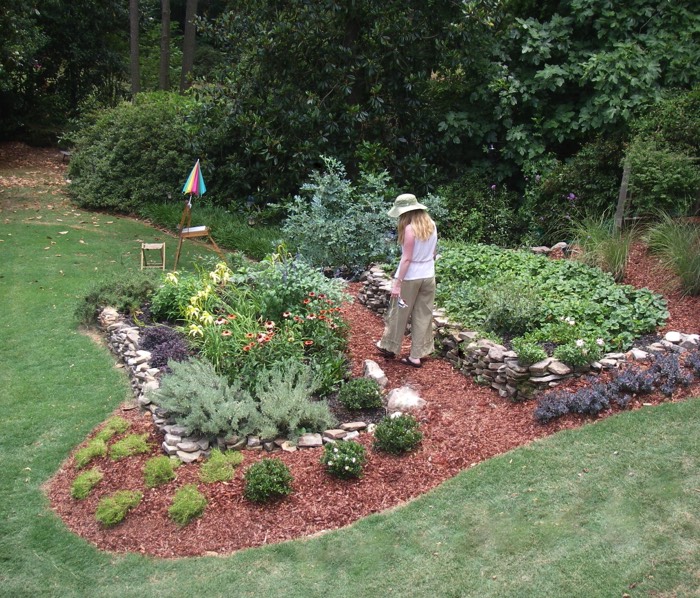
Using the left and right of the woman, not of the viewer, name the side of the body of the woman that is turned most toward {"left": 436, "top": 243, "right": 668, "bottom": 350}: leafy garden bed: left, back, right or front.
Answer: right

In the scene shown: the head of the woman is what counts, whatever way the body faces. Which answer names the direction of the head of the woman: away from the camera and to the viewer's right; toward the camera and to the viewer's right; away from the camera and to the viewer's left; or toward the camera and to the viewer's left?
away from the camera and to the viewer's left

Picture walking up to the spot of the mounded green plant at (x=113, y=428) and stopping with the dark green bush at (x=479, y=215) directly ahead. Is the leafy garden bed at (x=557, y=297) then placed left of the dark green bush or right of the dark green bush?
right

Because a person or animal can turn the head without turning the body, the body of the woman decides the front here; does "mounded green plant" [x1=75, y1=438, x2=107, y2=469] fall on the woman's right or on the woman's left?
on the woman's left

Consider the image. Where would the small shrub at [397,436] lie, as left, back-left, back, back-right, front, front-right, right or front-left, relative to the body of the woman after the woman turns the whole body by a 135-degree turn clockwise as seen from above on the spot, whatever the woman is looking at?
right

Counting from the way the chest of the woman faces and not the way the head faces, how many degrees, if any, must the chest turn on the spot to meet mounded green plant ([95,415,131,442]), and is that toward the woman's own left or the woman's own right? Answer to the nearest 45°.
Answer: approximately 90° to the woman's own left

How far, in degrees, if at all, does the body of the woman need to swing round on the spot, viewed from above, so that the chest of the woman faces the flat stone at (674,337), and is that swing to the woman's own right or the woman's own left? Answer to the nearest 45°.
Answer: approximately 135° to the woman's own right

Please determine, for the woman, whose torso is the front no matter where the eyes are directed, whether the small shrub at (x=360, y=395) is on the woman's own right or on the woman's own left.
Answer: on the woman's own left

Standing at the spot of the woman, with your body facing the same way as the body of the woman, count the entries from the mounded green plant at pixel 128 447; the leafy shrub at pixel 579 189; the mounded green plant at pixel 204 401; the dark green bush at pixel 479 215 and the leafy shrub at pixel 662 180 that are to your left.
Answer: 2

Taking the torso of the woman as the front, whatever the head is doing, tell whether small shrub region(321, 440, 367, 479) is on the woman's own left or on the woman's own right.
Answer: on the woman's own left

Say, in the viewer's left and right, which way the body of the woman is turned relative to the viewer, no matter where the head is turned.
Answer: facing away from the viewer and to the left of the viewer

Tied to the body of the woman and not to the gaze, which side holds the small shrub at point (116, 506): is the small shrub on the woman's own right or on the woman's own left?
on the woman's own left

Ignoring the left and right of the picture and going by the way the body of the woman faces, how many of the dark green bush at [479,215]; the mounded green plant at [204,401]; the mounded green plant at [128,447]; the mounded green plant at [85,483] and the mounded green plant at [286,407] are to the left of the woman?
4

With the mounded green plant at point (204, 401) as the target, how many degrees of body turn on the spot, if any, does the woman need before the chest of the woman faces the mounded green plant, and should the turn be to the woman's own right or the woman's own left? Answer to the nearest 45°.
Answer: approximately 90° to the woman's own left
